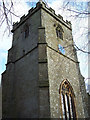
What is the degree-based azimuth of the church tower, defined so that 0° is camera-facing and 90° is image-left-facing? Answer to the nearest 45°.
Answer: approximately 315°
